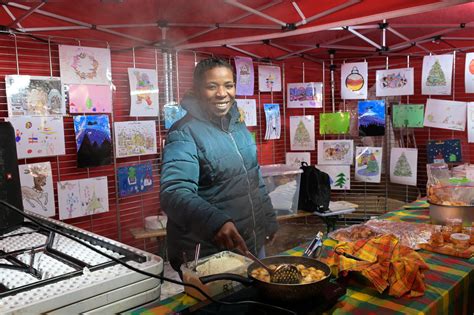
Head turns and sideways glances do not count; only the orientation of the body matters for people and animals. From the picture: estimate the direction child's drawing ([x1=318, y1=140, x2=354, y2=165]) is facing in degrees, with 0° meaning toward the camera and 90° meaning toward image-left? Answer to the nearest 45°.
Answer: approximately 0°

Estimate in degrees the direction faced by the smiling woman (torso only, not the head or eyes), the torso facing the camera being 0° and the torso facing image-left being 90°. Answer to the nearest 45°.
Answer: approximately 315°

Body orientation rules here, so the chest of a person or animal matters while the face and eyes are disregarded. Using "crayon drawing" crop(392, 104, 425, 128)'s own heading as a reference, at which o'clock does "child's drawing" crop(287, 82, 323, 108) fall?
The child's drawing is roughly at 3 o'clock from the crayon drawing.

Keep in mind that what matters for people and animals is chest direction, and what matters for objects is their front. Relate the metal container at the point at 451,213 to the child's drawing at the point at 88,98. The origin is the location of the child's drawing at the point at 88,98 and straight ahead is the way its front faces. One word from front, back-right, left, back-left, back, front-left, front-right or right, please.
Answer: front-left

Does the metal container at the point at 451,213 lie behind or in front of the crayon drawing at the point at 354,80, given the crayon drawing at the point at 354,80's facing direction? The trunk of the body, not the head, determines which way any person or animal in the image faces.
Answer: in front

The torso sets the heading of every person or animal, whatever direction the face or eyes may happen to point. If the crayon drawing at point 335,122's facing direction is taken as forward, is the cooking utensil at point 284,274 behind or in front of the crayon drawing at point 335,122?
in front

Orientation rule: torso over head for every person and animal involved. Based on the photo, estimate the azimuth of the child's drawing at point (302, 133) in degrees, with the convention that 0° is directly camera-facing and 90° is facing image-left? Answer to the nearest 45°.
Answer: approximately 0°

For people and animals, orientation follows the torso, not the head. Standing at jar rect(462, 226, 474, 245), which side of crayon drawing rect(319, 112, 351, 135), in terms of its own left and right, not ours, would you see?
front

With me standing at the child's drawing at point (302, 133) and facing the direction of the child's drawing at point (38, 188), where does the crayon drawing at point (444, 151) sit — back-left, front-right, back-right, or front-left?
back-left

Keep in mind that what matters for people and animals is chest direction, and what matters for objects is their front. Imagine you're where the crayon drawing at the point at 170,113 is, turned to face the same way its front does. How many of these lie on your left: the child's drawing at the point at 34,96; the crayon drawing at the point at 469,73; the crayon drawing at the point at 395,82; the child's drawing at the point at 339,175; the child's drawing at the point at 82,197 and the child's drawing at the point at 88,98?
3

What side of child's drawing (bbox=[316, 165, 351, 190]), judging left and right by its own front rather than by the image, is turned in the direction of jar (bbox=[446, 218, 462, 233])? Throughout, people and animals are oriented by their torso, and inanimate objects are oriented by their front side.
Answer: front

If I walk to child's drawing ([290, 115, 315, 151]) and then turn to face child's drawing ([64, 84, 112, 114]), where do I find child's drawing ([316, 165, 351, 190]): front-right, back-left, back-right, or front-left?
back-left
